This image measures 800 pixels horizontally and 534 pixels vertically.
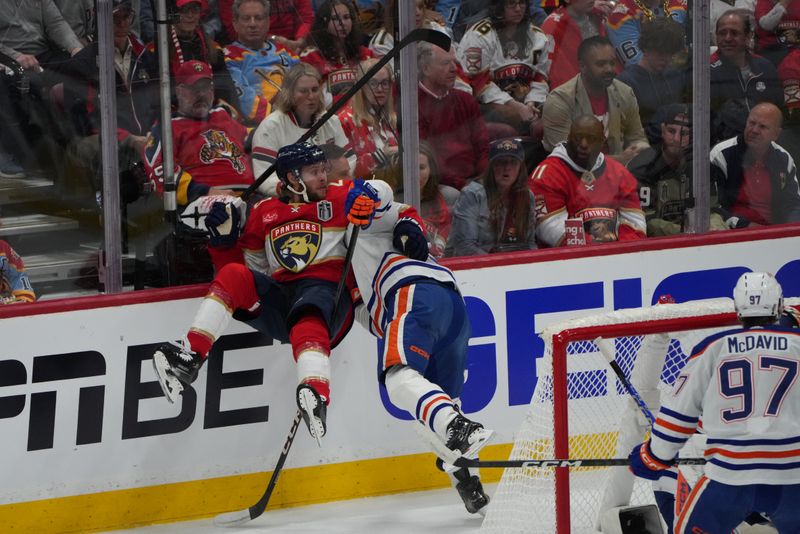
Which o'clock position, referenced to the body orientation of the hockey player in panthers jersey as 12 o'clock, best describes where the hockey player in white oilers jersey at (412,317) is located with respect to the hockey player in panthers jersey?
The hockey player in white oilers jersey is roughly at 10 o'clock from the hockey player in panthers jersey.

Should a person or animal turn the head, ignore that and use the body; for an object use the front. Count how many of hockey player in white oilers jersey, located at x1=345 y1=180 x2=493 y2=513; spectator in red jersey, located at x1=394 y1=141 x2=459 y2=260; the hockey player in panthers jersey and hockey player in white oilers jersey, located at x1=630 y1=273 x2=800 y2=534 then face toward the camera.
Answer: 2

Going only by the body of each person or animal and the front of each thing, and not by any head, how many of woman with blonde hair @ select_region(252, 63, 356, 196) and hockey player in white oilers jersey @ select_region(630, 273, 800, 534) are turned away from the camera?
1

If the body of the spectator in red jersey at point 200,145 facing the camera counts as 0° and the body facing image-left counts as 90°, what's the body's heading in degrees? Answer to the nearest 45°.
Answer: approximately 315°

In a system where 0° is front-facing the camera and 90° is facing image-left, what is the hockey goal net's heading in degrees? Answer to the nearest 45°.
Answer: approximately 315°

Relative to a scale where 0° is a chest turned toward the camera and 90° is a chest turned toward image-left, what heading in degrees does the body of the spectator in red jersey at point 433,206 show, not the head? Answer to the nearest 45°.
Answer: approximately 0°

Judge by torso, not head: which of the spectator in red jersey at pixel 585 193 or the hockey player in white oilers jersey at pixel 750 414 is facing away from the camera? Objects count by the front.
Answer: the hockey player in white oilers jersey

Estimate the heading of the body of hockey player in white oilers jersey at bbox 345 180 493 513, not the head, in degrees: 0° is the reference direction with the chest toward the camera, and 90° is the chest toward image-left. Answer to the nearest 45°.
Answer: approximately 135°

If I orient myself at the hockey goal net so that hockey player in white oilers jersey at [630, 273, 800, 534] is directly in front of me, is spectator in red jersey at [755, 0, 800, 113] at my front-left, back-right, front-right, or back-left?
back-left
